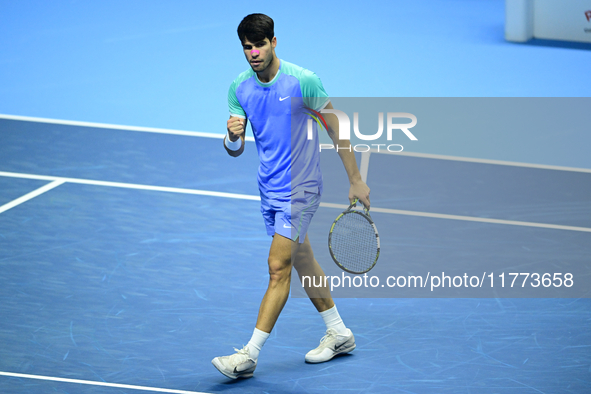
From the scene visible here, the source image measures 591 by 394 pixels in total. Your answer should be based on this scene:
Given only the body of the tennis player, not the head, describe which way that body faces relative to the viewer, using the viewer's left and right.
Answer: facing the viewer and to the left of the viewer

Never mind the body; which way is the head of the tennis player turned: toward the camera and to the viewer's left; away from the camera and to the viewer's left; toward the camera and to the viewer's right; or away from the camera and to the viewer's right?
toward the camera and to the viewer's left
